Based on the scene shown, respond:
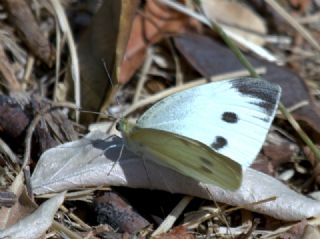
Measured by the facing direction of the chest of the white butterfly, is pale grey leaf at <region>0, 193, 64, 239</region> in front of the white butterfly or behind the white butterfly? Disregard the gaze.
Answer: in front

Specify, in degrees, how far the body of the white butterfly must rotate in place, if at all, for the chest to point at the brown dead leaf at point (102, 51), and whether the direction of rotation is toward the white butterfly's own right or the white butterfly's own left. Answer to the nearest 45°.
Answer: approximately 45° to the white butterfly's own right

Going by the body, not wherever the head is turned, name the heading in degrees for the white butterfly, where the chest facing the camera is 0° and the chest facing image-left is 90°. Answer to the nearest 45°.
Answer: approximately 90°

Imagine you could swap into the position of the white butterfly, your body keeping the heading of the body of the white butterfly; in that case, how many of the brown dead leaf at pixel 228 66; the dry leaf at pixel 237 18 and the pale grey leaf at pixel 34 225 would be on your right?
2

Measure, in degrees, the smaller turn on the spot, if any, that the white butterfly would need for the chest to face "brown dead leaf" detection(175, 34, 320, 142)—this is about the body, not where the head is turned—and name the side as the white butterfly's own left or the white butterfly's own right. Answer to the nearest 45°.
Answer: approximately 90° to the white butterfly's own right

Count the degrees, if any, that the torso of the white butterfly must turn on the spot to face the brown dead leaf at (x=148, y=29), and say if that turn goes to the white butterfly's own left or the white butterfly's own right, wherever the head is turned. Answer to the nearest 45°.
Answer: approximately 90° to the white butterfly's own right

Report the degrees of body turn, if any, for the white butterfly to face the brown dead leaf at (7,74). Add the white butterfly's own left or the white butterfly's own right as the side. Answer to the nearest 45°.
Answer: approximately 45° to the white butterfly's own right
